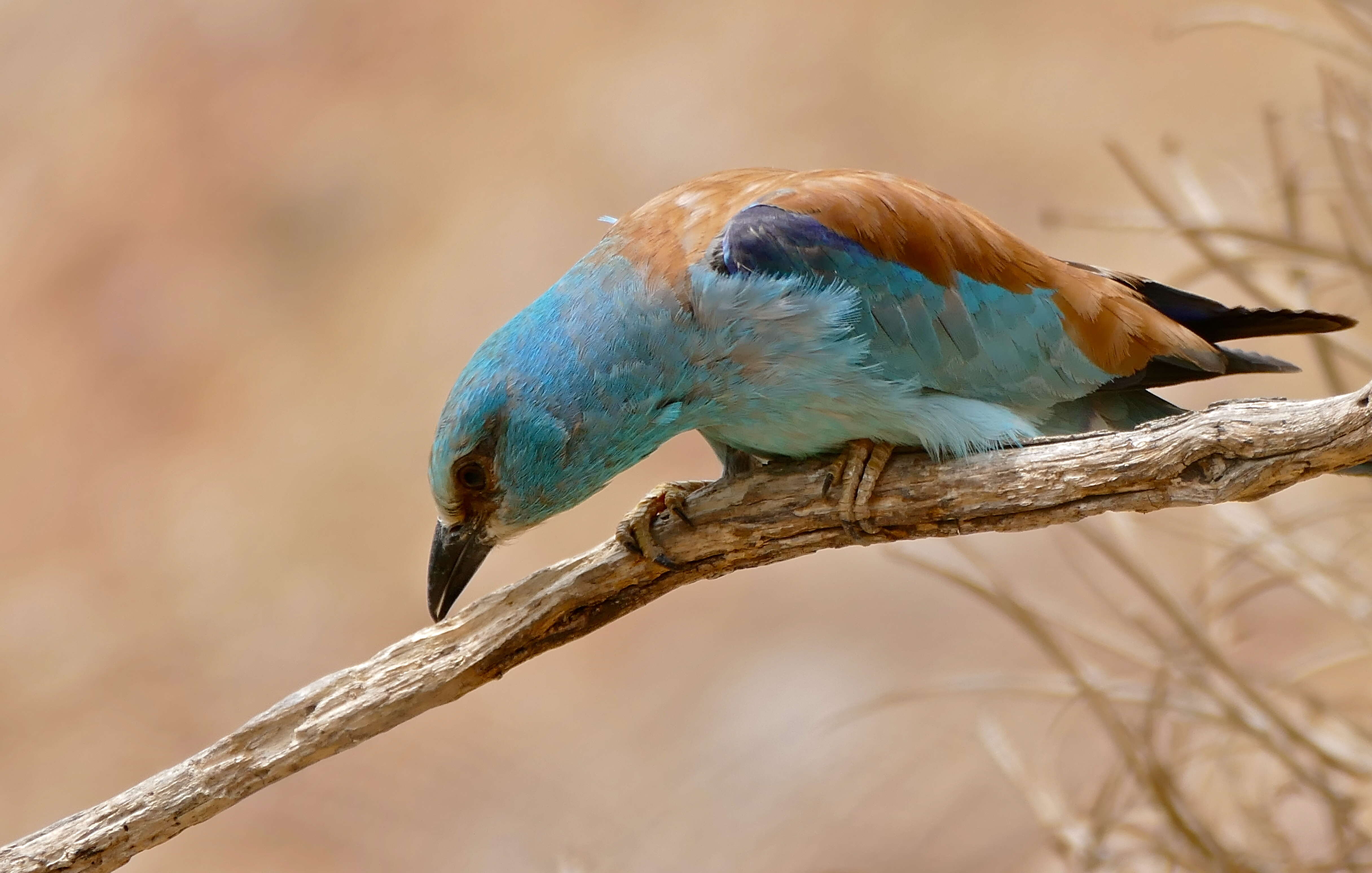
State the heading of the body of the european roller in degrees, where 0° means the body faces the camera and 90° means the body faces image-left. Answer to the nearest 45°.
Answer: approximately 90°
